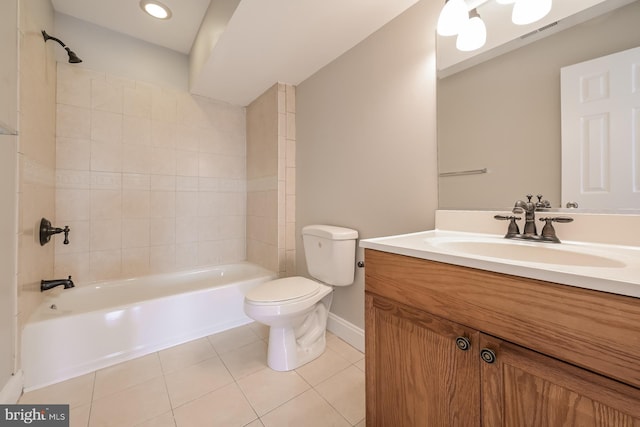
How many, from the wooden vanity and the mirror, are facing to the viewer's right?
0

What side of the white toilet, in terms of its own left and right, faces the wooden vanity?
left

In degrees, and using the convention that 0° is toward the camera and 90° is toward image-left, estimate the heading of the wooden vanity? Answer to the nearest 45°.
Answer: approximately 45°

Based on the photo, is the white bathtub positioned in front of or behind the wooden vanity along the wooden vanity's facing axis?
in front

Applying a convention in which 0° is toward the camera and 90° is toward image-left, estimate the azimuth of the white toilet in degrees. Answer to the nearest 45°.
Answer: approximately 45°

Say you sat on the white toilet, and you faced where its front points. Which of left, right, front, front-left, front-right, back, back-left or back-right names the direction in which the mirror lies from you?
left

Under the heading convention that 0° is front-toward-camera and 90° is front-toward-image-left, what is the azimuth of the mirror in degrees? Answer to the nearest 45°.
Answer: approximately 45°

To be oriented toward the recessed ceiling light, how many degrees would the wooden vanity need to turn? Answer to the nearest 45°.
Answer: approximately 45° to its right
